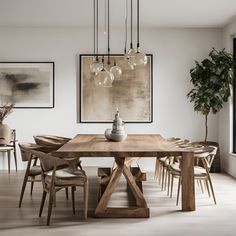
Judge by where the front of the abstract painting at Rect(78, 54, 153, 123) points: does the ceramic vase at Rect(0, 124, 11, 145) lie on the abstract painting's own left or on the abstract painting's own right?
on the abstract painting's own right

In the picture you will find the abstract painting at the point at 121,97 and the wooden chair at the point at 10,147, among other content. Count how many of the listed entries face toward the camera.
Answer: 1

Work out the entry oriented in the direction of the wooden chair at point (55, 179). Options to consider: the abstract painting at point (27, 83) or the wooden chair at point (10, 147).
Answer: the abstract painting

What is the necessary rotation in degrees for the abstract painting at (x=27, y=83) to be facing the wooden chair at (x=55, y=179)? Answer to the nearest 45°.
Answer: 0° — it already faces it

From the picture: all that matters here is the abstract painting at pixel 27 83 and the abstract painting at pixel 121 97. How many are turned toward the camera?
2

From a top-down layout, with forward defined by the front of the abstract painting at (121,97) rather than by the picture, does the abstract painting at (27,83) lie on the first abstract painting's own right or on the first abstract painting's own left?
on the first abstract painting's own right

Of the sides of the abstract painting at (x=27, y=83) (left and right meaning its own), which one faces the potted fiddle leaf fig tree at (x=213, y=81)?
left

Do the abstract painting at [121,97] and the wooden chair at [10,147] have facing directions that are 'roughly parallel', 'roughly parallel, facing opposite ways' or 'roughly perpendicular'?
roughly perpendicular

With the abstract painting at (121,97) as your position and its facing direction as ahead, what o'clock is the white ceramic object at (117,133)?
The white ceramic object is roughly at 12 o'clock from the abstract painting.
